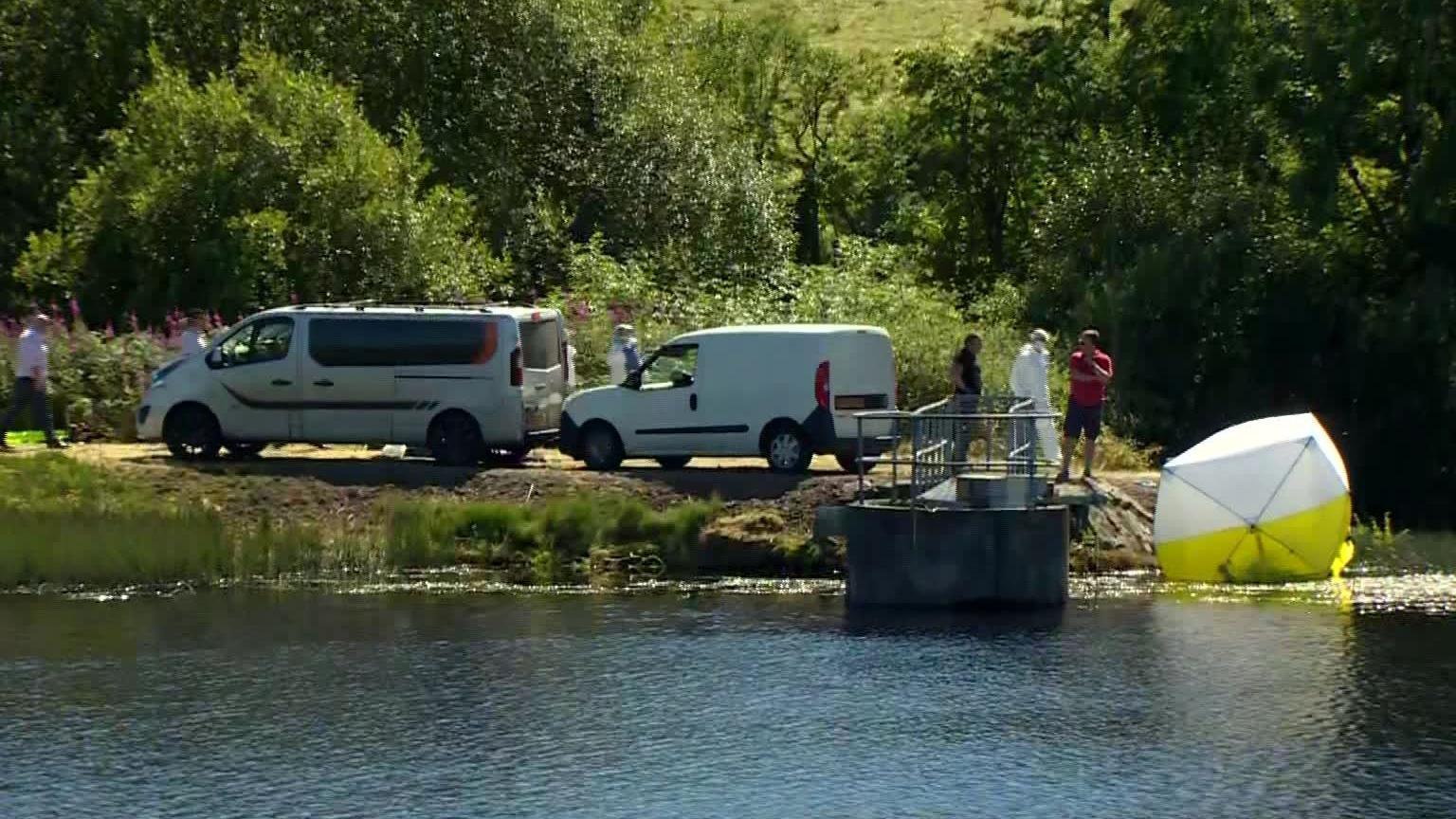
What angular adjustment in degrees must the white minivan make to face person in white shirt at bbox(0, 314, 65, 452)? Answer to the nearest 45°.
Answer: approximately 45° to its right

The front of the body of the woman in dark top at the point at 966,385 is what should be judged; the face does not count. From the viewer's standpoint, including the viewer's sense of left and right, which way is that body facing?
facing to the right of the viewer

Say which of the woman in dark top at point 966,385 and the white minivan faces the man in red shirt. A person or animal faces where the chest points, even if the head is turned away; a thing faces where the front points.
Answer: the woman in dark top

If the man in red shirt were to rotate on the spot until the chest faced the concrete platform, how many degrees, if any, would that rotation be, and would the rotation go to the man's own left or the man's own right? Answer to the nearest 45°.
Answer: approximately 45° to the man's own right

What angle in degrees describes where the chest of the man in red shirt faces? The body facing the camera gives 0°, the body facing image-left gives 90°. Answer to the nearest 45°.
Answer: approximately 0°

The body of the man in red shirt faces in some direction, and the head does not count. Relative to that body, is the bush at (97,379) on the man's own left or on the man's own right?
on the man's own right

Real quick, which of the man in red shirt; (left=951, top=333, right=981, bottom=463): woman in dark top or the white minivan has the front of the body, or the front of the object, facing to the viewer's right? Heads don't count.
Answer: the woman in dark top

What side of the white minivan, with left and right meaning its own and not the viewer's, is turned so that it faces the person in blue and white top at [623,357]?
back

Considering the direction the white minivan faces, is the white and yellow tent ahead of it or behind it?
behind

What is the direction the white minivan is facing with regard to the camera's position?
facing to the left of the viewer

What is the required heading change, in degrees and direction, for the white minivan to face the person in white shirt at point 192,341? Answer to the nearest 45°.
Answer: approximately 45° to its right

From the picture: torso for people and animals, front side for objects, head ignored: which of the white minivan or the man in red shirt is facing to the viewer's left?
the white minivan
